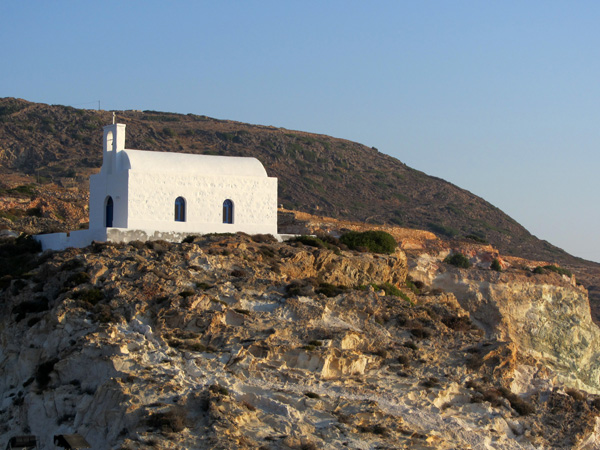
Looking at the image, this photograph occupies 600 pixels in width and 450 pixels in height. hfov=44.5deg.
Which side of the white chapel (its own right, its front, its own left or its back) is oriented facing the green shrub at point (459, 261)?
back

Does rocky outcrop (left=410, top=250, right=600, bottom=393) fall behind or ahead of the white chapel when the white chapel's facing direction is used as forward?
behind

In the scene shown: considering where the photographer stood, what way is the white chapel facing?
facing the viewer and to the left of the viewer
